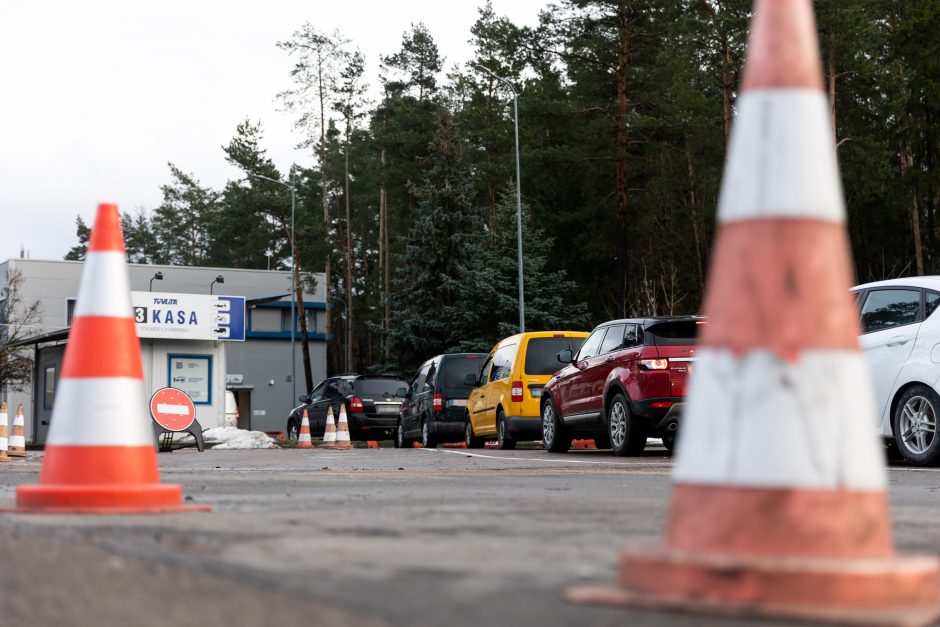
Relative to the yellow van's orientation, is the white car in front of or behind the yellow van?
behind

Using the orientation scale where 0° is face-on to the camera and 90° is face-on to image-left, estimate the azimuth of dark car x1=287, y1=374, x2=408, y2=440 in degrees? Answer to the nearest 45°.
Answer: approximately 135°

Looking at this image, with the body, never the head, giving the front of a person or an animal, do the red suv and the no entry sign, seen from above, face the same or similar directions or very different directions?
very different directions

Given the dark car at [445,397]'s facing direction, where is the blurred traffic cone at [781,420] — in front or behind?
behind

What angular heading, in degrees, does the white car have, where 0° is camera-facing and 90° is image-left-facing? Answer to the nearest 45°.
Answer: approximately 135°

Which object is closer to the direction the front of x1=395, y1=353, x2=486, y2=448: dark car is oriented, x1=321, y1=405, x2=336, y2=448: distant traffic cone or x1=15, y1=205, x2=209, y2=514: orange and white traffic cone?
the distant traffic cone

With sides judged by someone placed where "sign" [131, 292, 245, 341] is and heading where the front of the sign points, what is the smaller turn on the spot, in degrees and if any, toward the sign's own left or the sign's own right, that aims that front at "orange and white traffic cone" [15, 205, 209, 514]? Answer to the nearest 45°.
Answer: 0° — it already faces it

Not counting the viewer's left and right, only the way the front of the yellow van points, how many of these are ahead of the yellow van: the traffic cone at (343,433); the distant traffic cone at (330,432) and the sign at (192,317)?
3

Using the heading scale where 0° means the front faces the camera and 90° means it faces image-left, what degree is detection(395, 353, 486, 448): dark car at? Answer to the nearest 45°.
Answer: approximately 135°
